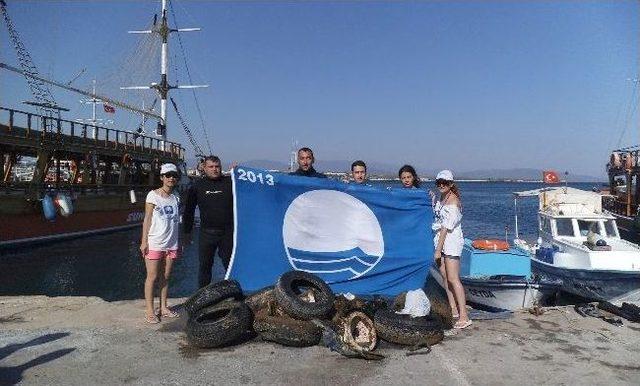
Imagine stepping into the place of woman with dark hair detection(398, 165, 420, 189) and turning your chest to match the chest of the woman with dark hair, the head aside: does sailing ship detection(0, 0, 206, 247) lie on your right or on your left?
on your right

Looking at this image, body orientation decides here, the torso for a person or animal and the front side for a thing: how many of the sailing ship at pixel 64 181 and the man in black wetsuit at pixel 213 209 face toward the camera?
1

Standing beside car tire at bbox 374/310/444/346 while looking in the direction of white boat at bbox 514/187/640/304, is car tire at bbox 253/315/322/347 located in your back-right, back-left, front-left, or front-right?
back-left

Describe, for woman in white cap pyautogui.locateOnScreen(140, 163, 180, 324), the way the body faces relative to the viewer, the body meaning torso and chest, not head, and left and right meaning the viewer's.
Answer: facing the viewer and to the right of the viewer

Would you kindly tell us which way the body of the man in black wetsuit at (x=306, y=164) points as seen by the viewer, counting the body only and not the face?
toward the camera

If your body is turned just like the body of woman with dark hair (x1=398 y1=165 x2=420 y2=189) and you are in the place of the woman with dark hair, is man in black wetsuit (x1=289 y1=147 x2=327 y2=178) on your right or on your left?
on your right

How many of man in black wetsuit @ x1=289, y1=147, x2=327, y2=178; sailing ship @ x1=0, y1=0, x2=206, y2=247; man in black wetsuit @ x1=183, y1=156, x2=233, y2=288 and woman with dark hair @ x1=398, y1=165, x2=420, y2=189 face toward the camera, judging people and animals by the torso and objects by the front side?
3

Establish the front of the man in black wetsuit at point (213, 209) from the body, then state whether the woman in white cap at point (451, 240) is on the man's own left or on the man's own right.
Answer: on the man's own left

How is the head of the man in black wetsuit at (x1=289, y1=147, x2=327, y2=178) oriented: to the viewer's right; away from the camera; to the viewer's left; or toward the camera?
toward the camera

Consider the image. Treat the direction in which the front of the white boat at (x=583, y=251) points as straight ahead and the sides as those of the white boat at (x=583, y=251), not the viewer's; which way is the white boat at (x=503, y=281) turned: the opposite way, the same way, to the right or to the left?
the same way

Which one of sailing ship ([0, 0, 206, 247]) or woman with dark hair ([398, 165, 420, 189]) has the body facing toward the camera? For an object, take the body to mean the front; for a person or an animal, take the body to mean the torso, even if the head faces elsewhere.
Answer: the woman with dark hair

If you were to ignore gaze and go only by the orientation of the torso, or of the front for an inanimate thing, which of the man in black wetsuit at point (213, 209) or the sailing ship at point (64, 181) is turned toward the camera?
the man in black wetsuit
